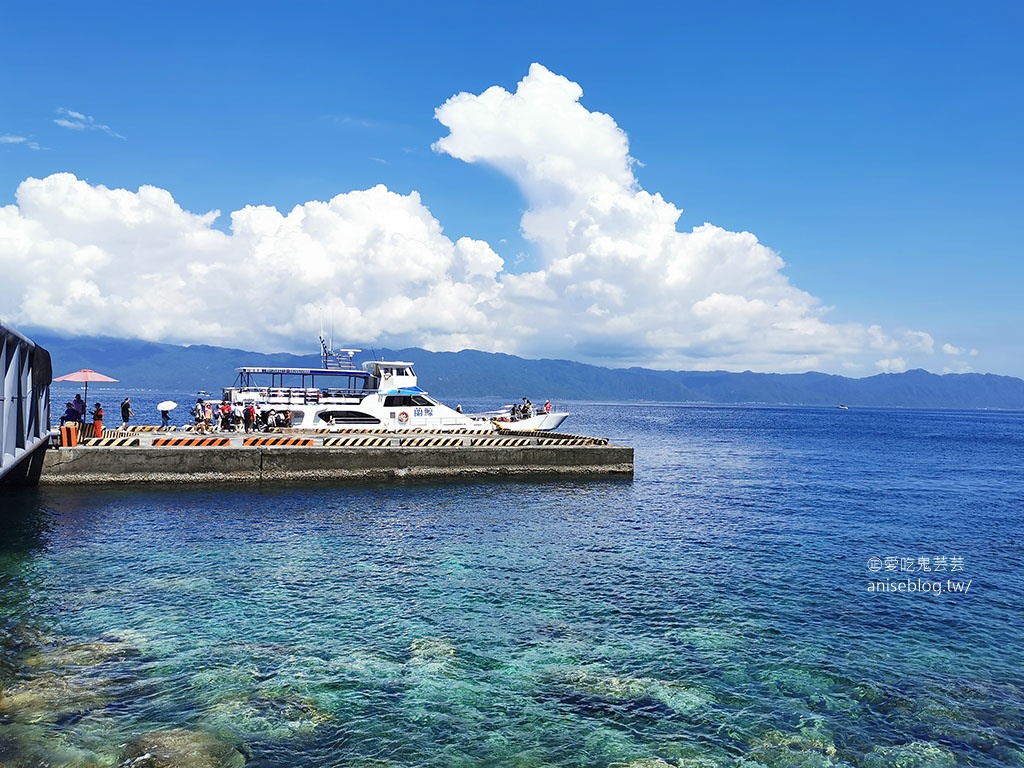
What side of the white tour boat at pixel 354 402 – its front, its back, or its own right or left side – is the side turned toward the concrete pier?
right

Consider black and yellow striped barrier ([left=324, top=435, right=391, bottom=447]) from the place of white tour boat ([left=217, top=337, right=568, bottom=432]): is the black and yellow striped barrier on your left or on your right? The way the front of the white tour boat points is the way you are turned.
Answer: on your right

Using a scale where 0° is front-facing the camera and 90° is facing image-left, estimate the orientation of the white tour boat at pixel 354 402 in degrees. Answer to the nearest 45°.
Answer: approximately 270°

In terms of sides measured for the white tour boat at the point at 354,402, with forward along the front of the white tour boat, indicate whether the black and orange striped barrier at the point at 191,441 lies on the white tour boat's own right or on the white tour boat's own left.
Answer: on the white tour boat's own right

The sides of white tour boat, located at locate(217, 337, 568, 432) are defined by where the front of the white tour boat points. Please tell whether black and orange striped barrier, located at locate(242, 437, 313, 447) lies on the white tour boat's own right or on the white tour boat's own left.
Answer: on the white tour boat's own right

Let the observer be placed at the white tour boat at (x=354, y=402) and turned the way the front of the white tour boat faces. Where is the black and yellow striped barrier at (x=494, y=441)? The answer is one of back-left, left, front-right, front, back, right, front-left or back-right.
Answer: front-right

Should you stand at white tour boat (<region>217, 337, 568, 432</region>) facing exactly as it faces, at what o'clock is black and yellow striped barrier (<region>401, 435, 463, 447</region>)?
The black and yellow striped barrier is roughly at 2 o'clock from the white tour boat.
